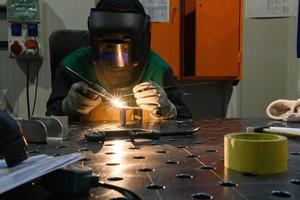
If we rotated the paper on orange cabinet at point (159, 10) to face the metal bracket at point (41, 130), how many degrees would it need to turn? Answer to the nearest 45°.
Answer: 0° — it already faces it

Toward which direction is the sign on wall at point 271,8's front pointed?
toward the camera

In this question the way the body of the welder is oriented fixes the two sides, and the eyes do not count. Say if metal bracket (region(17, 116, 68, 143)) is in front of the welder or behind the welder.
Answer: in front

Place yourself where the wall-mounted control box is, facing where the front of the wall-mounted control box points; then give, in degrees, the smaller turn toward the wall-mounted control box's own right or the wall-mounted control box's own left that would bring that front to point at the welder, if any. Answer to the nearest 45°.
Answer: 0° — it already faces them

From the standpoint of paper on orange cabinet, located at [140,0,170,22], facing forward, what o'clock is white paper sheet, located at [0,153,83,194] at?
The white paper sheet is roughly at 12 o'clock from the paper on orange cabinet.

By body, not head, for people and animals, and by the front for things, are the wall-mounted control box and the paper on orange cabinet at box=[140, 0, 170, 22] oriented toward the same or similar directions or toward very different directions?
same or similar directions

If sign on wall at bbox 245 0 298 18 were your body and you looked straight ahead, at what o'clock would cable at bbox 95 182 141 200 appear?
The cable is roughly at 12 o'clock from the sign on wall.

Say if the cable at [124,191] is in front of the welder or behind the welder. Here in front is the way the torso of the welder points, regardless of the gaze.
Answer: in front

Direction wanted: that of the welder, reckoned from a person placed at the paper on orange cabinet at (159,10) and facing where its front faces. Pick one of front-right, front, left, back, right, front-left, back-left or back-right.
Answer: front

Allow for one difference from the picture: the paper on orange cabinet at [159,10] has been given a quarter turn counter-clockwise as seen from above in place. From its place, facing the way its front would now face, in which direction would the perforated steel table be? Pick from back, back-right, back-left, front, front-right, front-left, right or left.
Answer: right

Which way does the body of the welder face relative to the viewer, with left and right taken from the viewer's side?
facing the viewer

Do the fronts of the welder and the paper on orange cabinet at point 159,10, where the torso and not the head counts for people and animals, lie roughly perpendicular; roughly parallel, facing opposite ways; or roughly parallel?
roughly parallel

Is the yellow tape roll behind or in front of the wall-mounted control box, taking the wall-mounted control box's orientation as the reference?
in front

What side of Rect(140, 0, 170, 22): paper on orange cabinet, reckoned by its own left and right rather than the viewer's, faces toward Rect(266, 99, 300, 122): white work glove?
front

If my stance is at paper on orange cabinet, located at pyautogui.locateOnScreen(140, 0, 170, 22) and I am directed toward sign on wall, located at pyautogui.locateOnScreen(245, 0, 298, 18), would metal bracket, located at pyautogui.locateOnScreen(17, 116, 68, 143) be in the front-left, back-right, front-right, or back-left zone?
back-right
